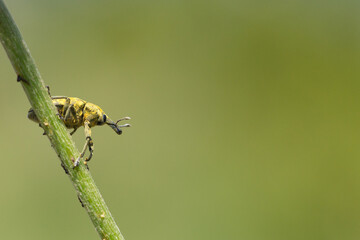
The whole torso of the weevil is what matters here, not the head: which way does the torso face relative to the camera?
to the viewer's right
